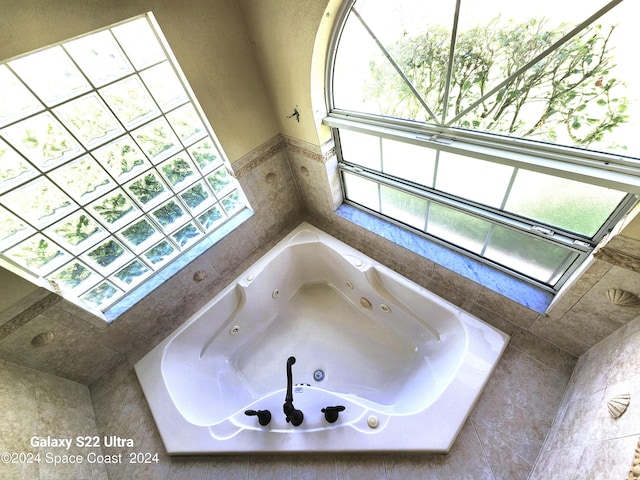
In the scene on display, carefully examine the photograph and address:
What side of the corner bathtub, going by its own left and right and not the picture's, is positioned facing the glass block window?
right

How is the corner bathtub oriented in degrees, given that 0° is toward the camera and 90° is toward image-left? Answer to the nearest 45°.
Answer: approximately 0°
